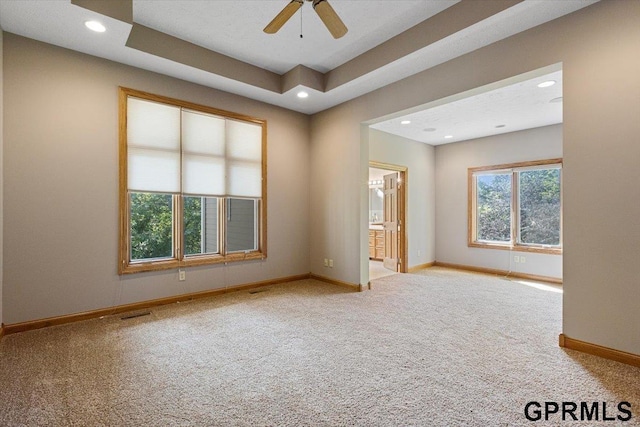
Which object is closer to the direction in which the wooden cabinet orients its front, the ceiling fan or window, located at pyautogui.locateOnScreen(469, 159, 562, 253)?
the ceiling fan

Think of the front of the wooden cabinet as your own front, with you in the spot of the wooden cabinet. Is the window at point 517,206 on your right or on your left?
on your left

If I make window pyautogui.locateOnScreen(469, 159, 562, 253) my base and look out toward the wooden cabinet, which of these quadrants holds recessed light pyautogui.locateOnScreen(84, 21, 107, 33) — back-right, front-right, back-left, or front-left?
front-left

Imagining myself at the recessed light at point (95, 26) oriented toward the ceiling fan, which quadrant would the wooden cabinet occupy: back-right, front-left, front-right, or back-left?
front-left

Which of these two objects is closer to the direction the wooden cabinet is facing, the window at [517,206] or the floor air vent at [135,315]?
the floor air vent

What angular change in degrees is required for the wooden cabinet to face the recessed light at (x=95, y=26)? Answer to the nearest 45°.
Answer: approximately 45° to its right

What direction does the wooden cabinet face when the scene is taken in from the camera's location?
facing the viewer

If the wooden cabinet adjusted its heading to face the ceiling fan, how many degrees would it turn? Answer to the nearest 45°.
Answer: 0° — it already faces it

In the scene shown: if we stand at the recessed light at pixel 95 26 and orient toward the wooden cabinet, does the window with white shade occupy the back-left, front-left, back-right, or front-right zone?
front-left

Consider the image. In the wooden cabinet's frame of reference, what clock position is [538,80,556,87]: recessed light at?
The recessed light is roughly at 11 o'clock from the wooden cabinet.

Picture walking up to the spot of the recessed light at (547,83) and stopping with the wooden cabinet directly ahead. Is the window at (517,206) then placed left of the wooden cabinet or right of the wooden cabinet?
right

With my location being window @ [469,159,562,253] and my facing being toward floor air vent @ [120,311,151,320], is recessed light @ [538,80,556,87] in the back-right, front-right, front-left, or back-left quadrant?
front-left
